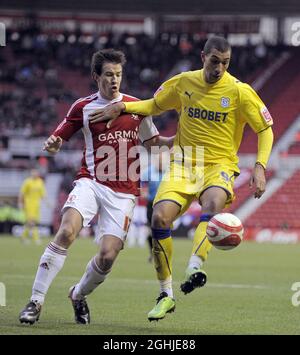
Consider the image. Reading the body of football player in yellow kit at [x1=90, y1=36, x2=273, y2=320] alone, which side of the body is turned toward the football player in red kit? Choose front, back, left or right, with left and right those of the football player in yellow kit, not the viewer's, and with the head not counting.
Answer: right

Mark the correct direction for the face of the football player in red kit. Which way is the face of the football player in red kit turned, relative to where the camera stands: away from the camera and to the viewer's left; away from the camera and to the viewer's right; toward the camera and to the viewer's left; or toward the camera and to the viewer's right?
toward the camera and to the viewer's right

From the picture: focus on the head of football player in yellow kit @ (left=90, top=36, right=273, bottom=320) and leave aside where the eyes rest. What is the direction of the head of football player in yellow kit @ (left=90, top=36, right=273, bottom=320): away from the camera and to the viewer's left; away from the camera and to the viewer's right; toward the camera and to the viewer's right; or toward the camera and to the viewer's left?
toward the camera and to the viewer's right

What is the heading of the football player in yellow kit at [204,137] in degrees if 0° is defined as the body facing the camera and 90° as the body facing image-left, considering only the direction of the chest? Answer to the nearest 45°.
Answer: approximately 0°
